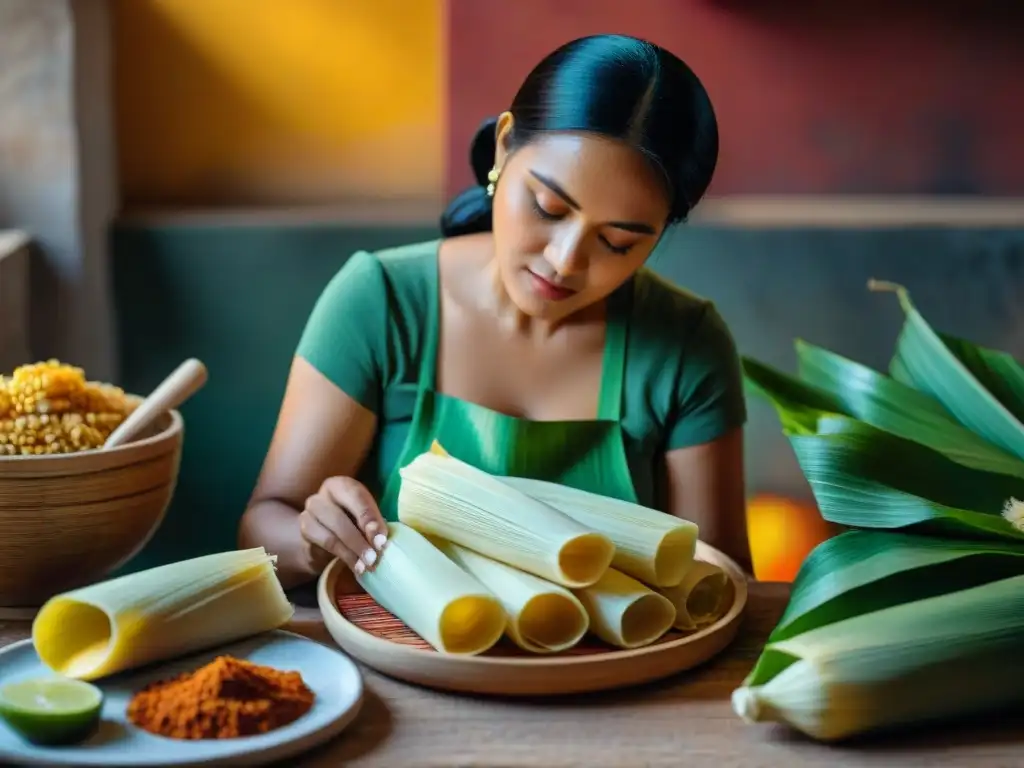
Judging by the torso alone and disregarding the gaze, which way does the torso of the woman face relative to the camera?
toward the camera

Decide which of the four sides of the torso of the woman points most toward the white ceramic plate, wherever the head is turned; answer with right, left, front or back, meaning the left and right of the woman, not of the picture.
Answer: front

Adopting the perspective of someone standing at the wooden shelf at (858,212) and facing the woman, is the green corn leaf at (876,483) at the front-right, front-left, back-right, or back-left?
front-left

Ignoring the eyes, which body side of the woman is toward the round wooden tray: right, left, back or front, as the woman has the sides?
front

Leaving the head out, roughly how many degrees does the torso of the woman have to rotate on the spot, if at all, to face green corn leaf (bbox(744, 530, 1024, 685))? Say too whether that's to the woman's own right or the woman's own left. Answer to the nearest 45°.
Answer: approximately 45° to the woman's own left

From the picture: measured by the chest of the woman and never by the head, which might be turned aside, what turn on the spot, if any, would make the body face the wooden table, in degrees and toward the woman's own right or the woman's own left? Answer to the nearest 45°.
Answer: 0° — they already face it
